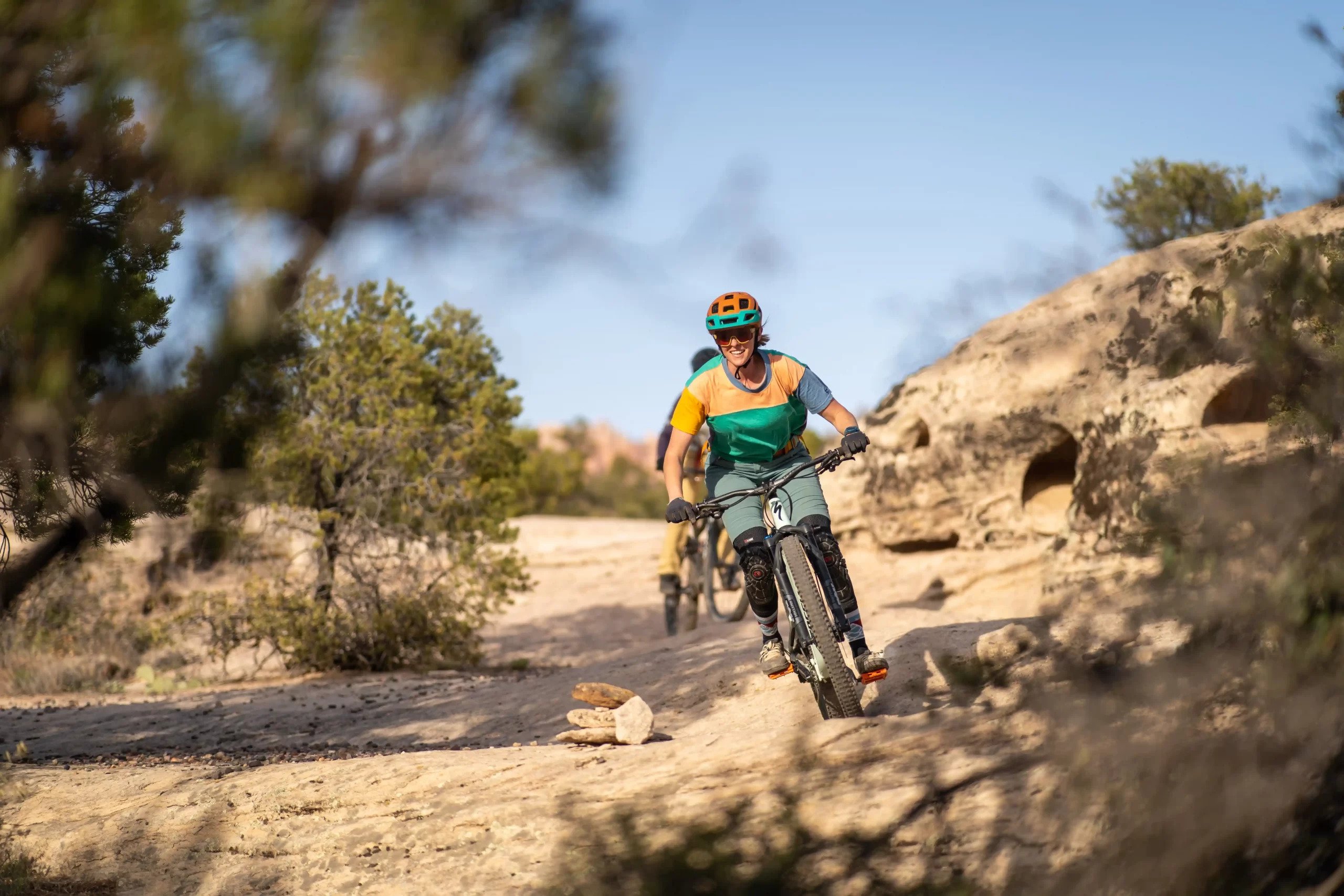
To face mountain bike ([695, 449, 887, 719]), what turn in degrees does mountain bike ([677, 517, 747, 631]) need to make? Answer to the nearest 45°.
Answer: approximately 45° to its left

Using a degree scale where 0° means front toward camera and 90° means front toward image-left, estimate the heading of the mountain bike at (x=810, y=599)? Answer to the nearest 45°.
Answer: approximately 0°

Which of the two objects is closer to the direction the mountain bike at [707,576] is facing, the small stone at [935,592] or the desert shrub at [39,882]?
the desert shrub

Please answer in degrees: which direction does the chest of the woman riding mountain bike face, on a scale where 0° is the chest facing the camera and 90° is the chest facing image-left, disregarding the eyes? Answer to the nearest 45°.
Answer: approximately 0°

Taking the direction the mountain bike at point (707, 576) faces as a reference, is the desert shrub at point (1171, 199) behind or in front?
behind

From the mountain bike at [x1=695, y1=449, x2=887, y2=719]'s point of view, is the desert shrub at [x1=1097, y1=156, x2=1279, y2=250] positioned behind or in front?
behind

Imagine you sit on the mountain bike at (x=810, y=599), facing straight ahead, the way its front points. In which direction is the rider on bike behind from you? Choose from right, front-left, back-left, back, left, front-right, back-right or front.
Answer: back
